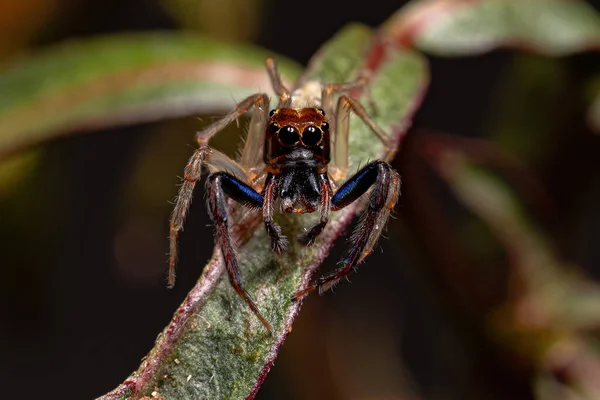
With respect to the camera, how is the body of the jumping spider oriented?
toward the camera
